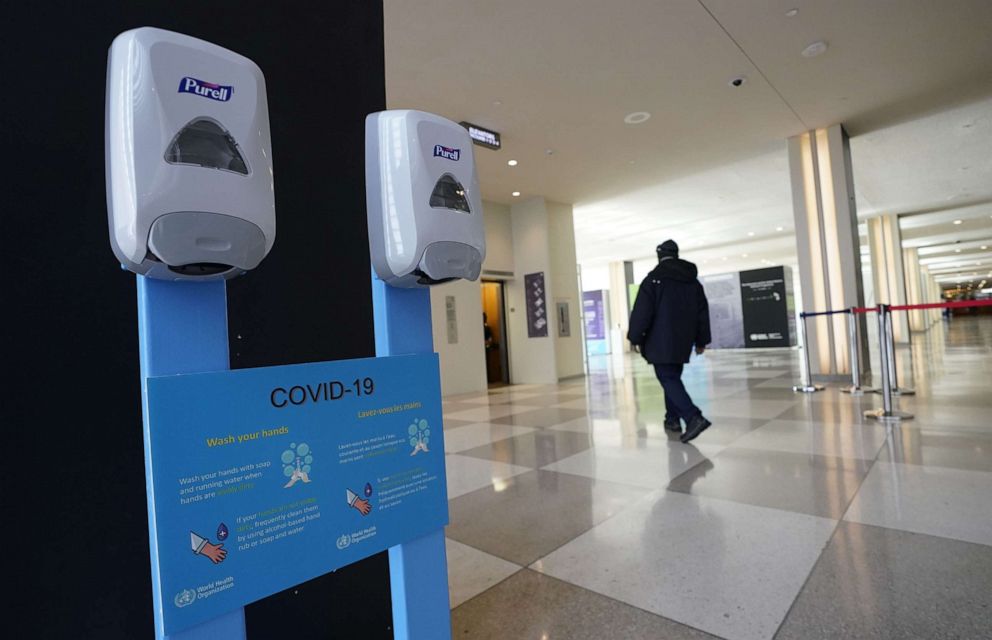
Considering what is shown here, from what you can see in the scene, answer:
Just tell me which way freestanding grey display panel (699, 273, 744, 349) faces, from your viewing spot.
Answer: facing the viewer

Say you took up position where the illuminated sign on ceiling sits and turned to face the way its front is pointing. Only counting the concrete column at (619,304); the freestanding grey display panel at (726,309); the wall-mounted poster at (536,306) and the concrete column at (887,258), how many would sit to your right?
0

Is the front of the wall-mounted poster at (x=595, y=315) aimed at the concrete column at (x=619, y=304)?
no

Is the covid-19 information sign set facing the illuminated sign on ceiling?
no

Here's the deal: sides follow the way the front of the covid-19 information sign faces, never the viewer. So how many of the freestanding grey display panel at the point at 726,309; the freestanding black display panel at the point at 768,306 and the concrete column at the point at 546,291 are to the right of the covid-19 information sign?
0

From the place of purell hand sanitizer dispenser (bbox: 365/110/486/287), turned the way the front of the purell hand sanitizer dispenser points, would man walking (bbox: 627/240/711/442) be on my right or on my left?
on my left

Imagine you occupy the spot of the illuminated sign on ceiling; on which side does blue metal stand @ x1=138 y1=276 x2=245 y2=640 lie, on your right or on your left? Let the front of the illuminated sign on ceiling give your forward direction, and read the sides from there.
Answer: on your right

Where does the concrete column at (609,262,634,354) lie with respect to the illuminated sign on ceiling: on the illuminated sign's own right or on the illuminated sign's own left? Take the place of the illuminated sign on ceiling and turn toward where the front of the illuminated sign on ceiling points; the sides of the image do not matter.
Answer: on the illuminated sign's own left

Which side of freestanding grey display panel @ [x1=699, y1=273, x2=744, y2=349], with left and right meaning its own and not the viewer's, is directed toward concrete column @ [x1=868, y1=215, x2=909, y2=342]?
left

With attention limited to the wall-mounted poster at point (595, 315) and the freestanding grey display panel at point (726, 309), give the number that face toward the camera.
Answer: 2

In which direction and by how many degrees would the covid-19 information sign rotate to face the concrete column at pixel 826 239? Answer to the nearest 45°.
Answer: approximately 90° to its left

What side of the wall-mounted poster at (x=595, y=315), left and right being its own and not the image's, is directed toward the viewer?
front

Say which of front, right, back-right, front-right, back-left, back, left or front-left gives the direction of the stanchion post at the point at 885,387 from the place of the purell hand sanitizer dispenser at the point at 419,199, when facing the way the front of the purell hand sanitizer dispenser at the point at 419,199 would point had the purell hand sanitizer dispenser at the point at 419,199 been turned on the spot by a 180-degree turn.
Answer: right

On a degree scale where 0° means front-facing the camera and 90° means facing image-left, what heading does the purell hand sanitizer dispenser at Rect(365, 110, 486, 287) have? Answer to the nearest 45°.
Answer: approximately 315°

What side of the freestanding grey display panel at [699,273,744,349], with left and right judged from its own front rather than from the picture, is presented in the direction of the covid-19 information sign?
front
